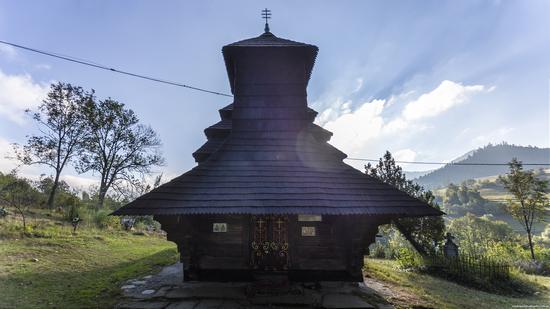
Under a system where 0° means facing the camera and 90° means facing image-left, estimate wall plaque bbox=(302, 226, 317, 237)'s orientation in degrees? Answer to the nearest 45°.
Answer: approximately 0°

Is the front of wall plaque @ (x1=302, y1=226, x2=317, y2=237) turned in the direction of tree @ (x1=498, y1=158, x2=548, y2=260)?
no

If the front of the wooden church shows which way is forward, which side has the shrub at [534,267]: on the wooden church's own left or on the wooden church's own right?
on the wooden church's own left

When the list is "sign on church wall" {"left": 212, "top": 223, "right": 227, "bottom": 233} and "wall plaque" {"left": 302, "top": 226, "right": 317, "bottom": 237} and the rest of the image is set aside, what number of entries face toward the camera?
2

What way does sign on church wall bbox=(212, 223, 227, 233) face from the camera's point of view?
toward the camera

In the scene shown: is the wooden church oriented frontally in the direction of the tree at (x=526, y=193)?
no

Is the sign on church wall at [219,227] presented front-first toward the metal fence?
no

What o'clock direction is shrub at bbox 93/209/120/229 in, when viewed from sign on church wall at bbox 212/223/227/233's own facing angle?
The shrub is roughly at 5 o'clock from the sign on church wall.

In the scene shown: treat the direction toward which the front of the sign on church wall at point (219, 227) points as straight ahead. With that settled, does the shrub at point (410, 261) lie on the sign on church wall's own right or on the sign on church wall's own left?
on the sign on church wall's own left

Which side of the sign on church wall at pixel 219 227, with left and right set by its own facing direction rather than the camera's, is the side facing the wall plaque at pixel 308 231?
left

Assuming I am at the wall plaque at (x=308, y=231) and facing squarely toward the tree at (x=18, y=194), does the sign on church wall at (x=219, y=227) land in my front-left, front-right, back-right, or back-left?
front-left
